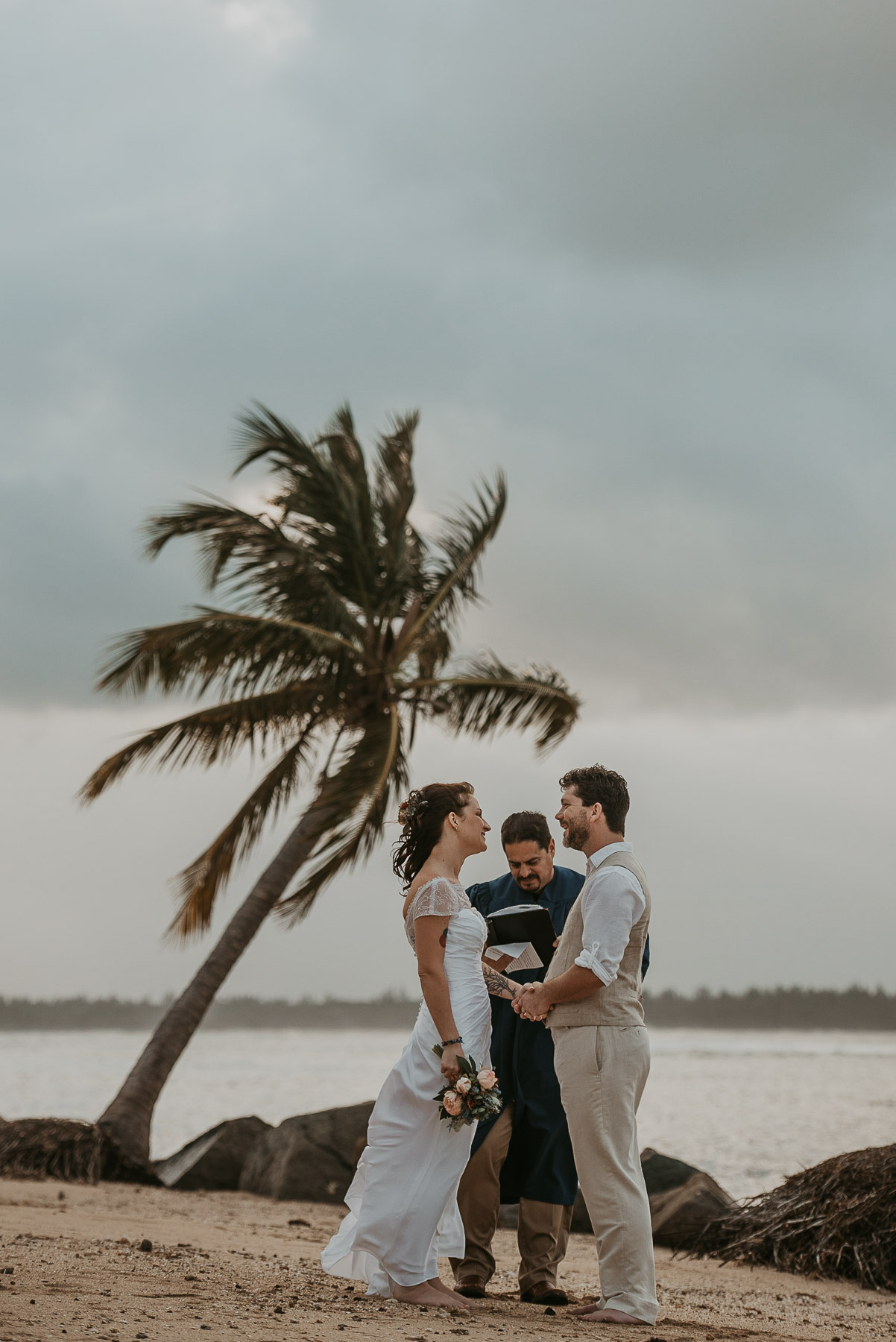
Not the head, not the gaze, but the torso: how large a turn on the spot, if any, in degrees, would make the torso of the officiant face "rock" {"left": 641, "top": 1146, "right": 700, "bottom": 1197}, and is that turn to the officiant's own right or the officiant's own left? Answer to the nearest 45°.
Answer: approximately 180°

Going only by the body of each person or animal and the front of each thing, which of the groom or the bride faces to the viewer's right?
the bride

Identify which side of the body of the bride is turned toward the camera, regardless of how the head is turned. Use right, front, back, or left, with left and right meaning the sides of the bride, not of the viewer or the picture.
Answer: right

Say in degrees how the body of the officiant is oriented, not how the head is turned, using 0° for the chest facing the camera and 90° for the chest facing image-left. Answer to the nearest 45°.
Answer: approximately 0°

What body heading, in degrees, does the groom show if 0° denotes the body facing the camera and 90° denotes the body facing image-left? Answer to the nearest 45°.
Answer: approximately 90°

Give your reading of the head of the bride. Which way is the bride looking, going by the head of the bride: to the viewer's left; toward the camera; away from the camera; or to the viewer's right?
to the viewer's right

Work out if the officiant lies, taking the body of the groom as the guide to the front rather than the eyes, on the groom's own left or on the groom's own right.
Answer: on the groom's own right

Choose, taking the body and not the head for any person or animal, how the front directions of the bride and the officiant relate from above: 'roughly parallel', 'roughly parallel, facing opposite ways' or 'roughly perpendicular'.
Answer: roughly perpendicular

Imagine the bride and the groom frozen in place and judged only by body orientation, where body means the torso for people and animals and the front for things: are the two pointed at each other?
yes

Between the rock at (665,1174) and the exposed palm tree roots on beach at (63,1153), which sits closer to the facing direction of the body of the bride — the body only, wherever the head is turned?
the rock

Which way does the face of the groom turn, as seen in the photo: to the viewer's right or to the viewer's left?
to the viewer's left

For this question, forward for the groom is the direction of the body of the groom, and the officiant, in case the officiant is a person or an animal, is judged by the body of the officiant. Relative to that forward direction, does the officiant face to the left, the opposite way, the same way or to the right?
to the left

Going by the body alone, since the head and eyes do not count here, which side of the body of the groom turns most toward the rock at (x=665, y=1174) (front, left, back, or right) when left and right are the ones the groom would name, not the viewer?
right
